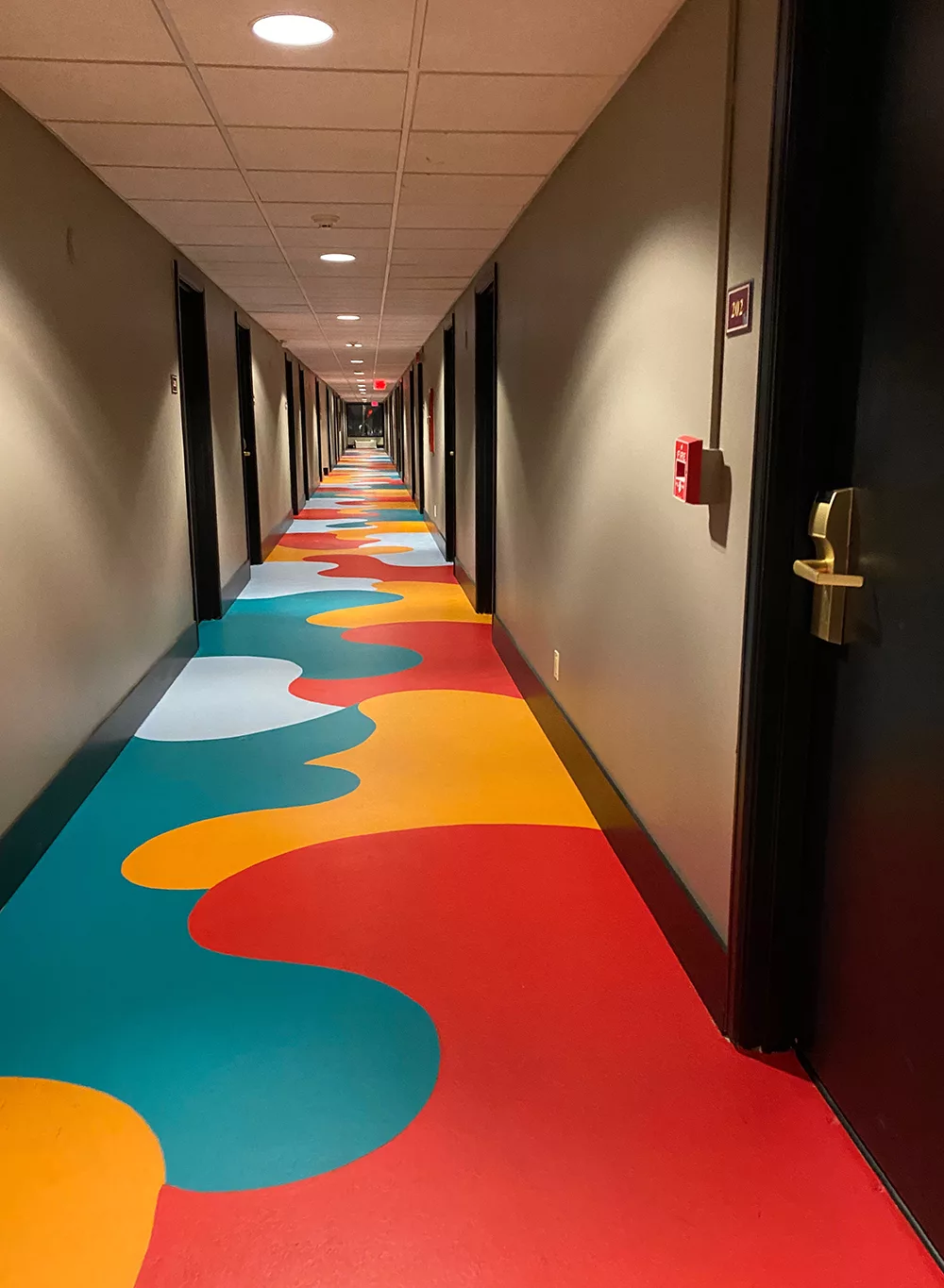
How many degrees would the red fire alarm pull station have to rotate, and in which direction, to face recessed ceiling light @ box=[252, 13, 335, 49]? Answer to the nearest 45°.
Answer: approximately 45° to its right

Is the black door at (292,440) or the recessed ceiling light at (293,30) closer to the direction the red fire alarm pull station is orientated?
the recessed ceiling light

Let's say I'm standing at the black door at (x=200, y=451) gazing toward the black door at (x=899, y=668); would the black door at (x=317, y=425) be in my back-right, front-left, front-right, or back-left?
back-left

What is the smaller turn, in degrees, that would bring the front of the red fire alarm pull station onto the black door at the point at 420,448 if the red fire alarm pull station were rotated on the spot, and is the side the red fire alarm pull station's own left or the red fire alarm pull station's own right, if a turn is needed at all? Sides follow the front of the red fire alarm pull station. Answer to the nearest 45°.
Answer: approximately 135° to the red fire alarm pull station's own right

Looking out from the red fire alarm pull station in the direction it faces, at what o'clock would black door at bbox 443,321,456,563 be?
The black door is roughly at 4 o'clock from the red fire alarm pull station.

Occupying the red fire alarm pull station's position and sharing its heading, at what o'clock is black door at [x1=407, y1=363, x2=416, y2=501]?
The black door is roughly at 4 o'clock from the red fire alarm pull station.

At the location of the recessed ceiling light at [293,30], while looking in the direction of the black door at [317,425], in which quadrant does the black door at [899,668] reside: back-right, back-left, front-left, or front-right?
back-right

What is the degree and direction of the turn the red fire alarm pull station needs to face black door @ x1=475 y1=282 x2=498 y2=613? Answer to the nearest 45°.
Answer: approximately 135° to its right

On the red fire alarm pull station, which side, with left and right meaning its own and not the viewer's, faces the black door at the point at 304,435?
right

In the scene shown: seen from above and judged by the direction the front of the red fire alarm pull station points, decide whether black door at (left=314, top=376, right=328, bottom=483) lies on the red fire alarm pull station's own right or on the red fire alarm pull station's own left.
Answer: on the red fire alarm pull station's own right

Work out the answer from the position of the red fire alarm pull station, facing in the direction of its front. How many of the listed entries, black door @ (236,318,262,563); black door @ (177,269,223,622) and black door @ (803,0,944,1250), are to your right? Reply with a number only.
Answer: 2

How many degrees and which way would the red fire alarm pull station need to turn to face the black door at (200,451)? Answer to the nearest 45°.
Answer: approximately 90° to its right

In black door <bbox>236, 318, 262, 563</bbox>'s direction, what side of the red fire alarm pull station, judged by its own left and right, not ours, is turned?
right

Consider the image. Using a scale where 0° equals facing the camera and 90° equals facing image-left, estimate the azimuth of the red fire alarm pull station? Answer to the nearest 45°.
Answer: approximately 45°
